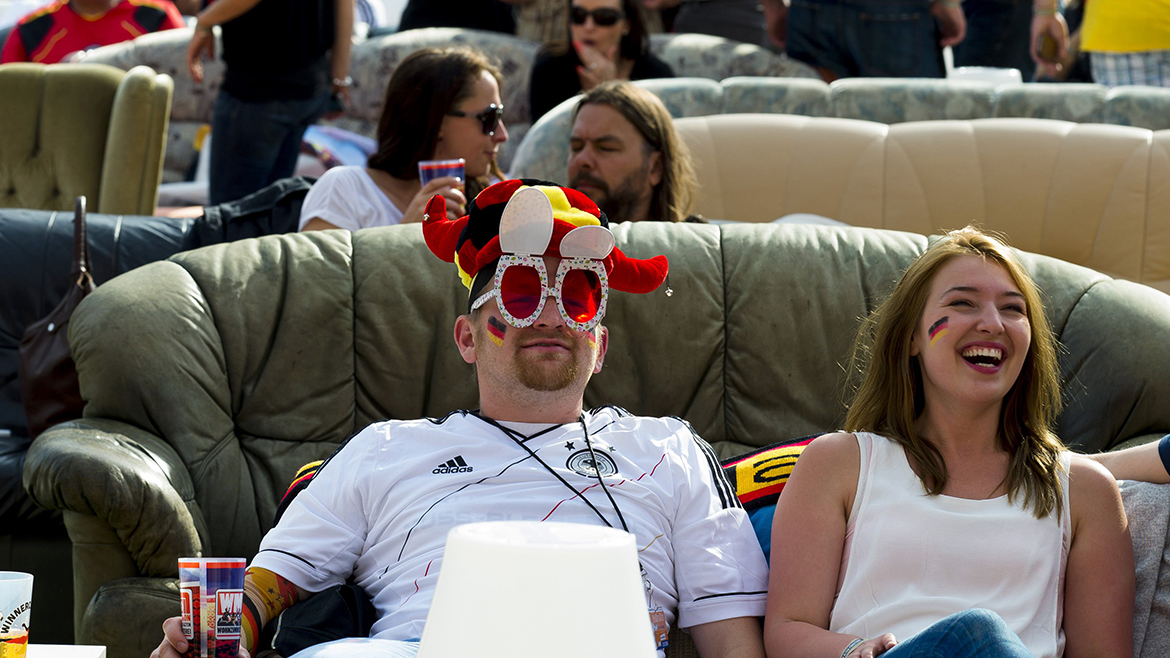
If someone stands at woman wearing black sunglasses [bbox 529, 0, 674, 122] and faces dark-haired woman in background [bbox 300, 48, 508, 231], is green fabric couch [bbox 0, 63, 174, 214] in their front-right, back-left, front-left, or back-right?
front-right

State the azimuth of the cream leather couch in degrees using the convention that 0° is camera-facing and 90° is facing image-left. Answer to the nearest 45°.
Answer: approximately 0°

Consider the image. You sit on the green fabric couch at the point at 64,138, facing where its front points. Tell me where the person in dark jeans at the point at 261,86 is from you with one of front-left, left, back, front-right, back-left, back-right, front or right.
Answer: front-left

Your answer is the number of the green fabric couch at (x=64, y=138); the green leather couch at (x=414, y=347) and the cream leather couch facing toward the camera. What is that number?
3

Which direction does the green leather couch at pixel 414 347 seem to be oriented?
toward the camera

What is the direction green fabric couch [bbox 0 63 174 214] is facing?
toward the camera

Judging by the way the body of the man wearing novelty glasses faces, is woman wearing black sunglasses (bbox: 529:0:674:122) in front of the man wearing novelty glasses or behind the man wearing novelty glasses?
behind

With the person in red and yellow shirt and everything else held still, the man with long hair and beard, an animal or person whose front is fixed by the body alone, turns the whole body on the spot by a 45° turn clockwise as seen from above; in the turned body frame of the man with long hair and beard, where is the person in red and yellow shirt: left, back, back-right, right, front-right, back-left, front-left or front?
front-right

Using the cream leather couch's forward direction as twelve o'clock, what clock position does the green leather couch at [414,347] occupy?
The green leather couch is roughly at 1 o'clock from the cream leather couch.

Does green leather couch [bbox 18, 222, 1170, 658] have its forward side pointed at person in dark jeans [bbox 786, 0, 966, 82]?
no

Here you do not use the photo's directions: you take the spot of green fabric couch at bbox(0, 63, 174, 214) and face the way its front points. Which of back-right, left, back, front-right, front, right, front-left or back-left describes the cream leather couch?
front-left

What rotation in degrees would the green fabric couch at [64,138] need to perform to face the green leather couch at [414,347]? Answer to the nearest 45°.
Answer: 0° — it already faces it

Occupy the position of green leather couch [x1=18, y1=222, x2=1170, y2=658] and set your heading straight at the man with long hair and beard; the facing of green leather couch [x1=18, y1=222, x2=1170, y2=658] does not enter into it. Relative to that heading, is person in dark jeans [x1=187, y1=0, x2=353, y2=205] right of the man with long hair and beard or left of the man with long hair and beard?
left

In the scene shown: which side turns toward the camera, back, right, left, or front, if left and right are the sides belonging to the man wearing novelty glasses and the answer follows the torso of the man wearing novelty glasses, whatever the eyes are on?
front

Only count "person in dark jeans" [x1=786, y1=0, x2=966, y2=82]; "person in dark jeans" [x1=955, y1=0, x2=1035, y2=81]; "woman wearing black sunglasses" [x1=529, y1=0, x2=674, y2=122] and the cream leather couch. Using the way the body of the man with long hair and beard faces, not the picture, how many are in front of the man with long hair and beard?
0

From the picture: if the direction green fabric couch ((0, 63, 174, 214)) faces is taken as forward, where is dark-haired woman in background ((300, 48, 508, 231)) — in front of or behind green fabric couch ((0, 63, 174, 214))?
in front

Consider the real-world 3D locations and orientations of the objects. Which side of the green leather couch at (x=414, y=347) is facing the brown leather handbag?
right
